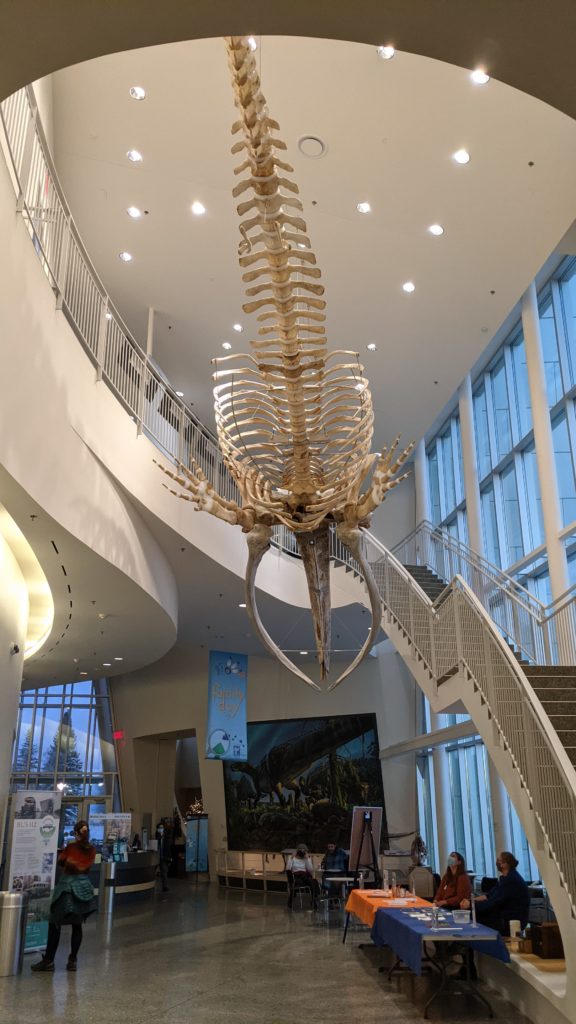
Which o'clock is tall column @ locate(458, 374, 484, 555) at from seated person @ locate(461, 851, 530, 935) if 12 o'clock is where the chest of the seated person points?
The tall column is roughly at 3 o'clock from the seated person.

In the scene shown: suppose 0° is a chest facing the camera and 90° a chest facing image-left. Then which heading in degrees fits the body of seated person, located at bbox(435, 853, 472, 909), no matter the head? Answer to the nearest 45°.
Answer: approximately 45°

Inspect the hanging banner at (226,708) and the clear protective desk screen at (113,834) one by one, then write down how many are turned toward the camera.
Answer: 2

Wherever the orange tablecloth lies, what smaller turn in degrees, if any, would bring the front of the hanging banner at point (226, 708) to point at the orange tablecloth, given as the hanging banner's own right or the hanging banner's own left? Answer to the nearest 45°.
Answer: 0° — it already faces it

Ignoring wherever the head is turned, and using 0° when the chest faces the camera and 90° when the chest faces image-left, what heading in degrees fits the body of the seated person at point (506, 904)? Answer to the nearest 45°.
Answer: approximately 90°

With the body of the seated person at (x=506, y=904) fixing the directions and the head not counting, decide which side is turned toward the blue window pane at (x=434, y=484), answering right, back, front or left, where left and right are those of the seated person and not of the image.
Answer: right

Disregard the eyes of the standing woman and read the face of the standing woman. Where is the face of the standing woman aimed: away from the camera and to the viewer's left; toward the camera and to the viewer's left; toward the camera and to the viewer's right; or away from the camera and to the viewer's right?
toward the camera and to the viewer's right
